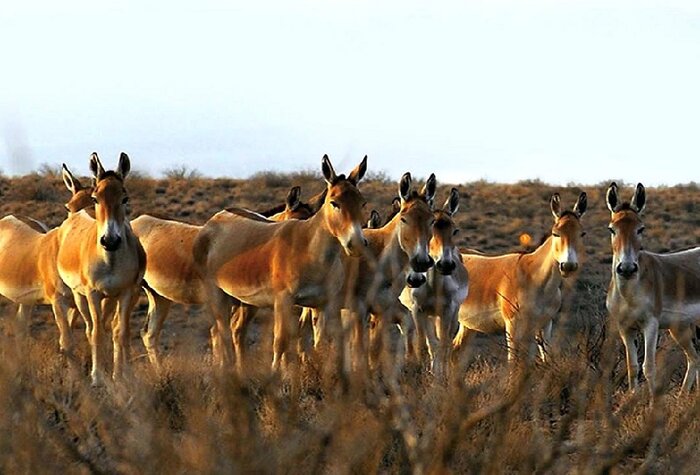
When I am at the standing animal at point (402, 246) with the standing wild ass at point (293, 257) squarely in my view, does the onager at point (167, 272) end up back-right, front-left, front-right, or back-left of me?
front-right

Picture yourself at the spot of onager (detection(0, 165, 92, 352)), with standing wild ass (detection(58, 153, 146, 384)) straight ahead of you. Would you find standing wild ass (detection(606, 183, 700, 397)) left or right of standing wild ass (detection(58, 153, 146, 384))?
left

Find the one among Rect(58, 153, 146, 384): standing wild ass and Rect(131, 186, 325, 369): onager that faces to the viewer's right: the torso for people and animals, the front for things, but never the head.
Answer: the onager

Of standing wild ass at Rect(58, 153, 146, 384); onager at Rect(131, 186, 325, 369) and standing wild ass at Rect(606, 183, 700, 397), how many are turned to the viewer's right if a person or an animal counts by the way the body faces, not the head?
1

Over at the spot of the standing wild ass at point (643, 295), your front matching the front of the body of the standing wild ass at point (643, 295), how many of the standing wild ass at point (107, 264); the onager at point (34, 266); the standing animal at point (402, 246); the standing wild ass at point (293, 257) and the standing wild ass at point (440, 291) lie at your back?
0

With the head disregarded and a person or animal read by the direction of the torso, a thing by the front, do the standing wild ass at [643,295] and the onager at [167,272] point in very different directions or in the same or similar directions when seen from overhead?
very different directions

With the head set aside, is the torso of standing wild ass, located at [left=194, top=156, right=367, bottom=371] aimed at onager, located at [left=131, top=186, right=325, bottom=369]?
no

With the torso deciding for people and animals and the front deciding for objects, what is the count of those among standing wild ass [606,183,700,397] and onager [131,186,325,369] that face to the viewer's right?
1

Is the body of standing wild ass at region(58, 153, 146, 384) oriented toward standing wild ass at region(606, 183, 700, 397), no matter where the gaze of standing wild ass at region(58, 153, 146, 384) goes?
no

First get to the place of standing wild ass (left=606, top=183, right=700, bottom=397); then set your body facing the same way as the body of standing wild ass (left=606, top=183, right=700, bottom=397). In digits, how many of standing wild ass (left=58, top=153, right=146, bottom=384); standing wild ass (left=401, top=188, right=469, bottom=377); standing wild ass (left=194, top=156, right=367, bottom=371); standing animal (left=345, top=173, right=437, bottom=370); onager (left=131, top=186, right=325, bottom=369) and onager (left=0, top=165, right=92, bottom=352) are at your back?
0

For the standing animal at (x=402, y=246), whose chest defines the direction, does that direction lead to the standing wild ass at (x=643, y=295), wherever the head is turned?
no

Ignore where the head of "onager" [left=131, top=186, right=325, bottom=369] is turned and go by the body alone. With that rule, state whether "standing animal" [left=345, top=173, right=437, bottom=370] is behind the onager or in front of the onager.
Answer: in front

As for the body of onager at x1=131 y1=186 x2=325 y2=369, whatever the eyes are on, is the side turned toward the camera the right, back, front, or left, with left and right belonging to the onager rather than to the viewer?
right

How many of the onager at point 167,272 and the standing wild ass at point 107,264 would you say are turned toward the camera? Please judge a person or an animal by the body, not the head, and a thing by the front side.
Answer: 1

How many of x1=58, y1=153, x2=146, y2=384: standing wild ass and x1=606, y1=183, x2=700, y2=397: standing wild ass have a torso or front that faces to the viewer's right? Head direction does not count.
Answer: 0

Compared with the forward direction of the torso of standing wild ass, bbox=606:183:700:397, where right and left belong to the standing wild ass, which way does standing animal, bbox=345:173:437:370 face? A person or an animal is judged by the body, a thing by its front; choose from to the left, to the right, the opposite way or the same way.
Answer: to the left

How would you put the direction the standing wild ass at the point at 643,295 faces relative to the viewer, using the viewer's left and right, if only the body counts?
facing the viewer and to the left of the viewer

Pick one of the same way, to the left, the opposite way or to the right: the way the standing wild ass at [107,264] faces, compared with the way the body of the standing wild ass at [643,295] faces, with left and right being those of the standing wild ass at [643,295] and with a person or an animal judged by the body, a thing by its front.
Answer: to the left
